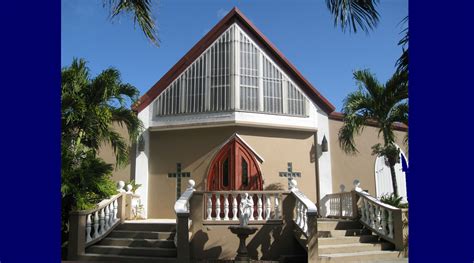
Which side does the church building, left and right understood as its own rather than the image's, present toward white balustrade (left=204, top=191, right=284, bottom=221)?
front

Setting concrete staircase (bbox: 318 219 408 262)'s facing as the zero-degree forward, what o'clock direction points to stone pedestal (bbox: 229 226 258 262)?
The stone pedestal is roughly at 2 o'clock from the concrete staircase.

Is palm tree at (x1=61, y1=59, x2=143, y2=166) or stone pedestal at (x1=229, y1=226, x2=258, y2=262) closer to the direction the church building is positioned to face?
the stone pedestal

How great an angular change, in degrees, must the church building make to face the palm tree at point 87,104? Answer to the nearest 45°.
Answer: approximately 45° to its right

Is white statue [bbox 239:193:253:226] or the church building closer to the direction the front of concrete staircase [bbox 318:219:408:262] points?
the white statue

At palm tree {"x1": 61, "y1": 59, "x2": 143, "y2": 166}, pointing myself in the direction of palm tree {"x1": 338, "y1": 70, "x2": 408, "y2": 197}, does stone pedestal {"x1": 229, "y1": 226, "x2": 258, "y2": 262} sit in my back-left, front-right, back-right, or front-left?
front-right

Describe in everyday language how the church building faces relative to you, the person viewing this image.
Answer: facing the viewer

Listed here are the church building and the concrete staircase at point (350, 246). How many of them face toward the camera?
2

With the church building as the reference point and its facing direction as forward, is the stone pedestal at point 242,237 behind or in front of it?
in front

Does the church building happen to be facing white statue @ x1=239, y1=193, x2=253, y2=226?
yes

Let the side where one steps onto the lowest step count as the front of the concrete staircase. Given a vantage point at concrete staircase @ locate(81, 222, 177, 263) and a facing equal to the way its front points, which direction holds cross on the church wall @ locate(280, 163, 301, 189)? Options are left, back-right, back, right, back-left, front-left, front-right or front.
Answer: back-left

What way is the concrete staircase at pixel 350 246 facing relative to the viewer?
toward the camera

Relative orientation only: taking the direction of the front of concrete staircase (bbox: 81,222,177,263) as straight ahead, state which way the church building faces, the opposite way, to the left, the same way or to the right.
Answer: the same way
